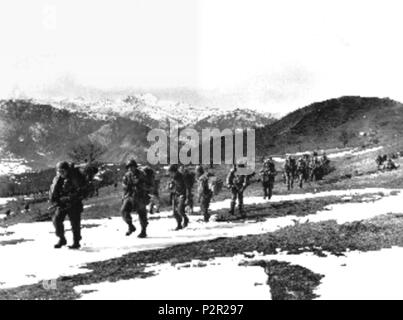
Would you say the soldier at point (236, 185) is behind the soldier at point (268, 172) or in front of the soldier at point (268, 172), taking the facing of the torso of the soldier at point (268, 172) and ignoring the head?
in front

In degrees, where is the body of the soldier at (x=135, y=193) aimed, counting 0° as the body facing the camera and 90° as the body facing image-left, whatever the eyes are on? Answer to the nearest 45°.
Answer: approximately 45°

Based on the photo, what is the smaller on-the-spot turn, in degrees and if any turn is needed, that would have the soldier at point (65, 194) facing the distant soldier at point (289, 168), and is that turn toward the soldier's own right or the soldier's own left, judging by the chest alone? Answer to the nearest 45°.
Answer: approximately 180°

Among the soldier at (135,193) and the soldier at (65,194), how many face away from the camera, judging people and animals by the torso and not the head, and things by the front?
0

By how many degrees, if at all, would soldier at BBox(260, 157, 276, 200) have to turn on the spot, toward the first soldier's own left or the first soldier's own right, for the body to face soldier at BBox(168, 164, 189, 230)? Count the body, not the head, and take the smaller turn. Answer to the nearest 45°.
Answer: approximately 45° to the first soldier's own left

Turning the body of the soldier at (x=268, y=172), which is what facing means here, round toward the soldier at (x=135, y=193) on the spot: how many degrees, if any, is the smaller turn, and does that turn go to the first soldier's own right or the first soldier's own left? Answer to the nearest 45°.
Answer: approximately 45° to the first soldier's own left

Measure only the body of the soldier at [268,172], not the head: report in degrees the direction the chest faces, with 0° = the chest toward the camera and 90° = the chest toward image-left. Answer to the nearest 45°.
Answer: approximately 45°

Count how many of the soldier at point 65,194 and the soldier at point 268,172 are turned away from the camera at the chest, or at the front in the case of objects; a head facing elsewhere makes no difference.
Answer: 0

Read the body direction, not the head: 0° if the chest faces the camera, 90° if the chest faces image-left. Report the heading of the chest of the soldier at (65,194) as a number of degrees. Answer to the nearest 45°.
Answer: approximately 45°

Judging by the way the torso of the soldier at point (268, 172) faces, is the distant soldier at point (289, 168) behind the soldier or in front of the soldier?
behind

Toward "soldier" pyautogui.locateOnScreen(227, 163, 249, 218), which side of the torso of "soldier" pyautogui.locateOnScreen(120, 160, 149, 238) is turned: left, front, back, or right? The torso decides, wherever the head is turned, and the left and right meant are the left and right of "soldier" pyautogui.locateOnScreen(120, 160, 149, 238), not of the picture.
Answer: back

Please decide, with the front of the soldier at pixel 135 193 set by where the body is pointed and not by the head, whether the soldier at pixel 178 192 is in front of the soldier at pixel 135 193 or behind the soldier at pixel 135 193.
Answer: behind
